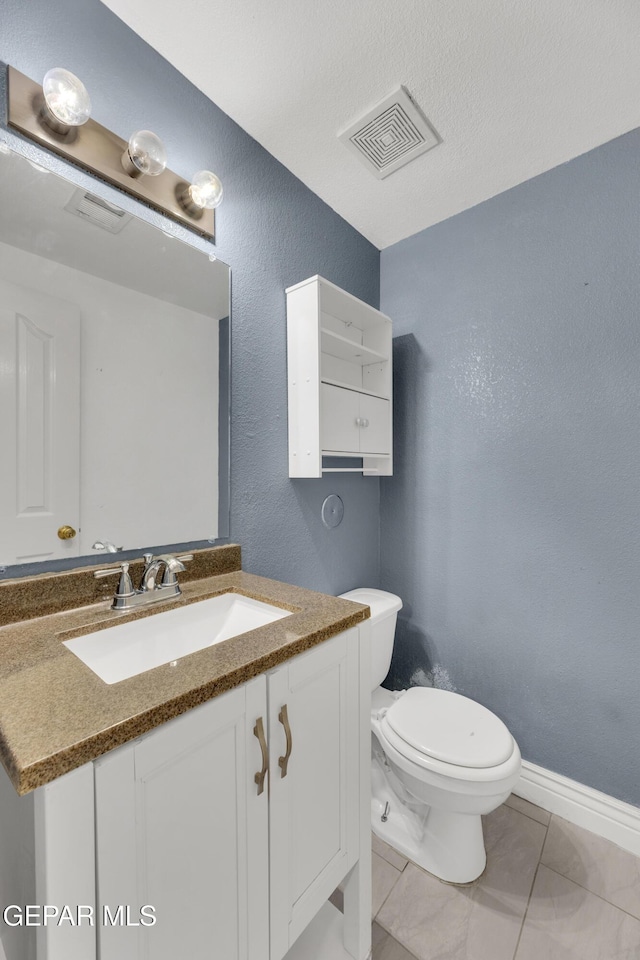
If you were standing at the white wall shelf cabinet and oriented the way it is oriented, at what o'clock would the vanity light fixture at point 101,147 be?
The vanity light fixture is roughly at 3 o'clock from the white wall shelf cabinet.

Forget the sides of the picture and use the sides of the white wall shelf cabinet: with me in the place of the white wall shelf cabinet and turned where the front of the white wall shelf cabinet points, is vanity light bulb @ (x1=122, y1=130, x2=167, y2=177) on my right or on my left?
on my right

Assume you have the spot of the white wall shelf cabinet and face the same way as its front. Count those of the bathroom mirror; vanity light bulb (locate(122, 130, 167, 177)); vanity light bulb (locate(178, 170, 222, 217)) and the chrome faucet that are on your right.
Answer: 4
